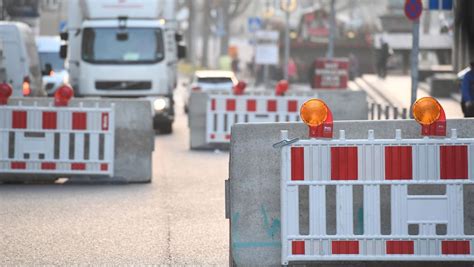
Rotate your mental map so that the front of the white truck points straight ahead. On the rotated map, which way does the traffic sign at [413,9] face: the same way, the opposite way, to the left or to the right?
the same way

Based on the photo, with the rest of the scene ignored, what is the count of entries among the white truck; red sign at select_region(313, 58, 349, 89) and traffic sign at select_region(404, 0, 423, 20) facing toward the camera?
3

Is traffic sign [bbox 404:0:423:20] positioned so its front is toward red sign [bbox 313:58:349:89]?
no

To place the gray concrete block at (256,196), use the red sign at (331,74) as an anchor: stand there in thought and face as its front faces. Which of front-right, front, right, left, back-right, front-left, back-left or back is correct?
front

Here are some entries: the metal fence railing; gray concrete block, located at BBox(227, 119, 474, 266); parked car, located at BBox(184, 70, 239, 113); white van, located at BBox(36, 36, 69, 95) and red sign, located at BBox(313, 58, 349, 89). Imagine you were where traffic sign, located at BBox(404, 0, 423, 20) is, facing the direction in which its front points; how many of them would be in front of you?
1

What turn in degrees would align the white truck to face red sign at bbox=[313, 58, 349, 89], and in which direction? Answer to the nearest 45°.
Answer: approximately 135° to its left

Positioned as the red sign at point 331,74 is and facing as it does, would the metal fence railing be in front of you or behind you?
in front

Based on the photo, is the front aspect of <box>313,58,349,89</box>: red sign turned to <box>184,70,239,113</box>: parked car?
no

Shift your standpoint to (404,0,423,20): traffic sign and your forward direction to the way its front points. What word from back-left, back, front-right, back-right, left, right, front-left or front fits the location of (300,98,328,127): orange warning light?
front

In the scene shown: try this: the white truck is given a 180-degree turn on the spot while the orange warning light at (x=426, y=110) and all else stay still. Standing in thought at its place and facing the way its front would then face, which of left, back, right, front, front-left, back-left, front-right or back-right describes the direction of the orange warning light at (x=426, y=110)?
back

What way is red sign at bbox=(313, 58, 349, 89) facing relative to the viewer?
toward the camera

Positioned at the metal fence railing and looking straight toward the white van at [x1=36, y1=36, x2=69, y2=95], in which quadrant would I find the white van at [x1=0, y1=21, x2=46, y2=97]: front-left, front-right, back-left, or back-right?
front-left

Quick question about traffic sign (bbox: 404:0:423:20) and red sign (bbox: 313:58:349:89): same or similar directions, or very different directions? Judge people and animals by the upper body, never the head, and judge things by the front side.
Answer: same or similar directions

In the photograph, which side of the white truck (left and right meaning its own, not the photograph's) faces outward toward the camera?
front

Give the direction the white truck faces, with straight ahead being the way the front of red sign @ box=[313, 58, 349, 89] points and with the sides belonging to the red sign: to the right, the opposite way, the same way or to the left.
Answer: the same way

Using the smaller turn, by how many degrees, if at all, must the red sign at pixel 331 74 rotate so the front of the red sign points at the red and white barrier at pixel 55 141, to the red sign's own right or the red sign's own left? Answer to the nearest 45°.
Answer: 0° — it already faces it

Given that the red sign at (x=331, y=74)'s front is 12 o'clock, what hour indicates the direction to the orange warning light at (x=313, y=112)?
The orange warning light is roughly at 12 o'clock from the red sign.

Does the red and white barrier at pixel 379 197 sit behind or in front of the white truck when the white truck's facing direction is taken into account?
in front

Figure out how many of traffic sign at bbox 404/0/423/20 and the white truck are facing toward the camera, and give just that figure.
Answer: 2
